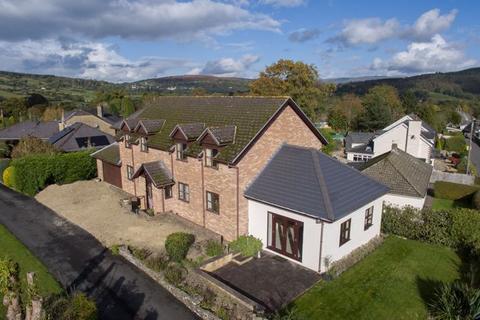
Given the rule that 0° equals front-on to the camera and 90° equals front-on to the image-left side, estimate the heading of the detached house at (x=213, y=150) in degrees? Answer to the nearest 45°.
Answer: approximately 45°

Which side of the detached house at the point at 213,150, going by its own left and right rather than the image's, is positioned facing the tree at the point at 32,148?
right

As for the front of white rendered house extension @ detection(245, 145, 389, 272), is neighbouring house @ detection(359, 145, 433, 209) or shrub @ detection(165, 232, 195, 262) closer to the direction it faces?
the shrub

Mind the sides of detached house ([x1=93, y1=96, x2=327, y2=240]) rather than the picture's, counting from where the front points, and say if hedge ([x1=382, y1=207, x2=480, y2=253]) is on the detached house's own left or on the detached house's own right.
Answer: on the detached house's own left

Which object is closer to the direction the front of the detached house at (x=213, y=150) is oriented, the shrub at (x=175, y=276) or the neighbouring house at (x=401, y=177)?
the shrub

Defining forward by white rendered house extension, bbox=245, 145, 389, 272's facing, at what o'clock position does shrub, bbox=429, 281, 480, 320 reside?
The shrub is roughly at 9 o'clock from the white rendered house extension.

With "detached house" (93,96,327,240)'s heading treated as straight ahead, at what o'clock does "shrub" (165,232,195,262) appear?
The shrub is roughly at 11 o'clock from the detached house.

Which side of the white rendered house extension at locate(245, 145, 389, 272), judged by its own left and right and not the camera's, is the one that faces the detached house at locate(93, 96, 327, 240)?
right

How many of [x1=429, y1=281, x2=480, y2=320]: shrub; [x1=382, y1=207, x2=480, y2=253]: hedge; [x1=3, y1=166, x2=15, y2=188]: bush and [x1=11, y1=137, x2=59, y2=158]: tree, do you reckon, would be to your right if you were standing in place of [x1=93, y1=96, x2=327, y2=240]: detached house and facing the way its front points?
2

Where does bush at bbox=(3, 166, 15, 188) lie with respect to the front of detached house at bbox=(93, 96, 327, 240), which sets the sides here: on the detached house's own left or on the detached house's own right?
on the detached house's own right

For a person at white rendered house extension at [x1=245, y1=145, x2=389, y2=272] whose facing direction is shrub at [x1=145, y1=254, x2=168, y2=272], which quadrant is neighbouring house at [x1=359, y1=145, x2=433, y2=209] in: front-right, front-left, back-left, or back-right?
back-right

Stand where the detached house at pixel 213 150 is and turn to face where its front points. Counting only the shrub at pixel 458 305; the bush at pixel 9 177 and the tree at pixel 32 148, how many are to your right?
2

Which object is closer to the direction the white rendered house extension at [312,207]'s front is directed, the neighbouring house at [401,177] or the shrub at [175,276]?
the shrub

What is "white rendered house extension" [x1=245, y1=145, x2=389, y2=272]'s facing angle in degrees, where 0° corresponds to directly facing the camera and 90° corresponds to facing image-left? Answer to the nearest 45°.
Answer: approximately 45°
